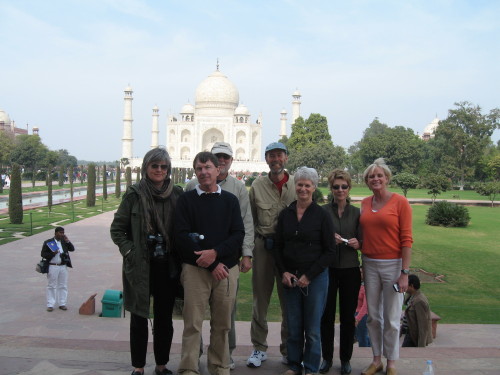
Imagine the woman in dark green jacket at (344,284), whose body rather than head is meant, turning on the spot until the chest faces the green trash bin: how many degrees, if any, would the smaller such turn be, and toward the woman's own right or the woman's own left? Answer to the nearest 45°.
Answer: approximately 135° to the woman's own right

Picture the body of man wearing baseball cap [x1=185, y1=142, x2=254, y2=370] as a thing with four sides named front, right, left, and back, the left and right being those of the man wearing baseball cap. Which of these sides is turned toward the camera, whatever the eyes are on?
front

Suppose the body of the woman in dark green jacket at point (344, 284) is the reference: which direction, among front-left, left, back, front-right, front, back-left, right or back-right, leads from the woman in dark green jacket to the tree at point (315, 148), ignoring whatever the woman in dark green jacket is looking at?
back

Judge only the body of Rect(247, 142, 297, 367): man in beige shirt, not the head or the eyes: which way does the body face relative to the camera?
toward the camera

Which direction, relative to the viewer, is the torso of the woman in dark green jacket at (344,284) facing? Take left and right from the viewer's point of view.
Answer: facing the viewer

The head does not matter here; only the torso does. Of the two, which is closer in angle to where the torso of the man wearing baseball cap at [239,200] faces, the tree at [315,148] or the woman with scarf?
the woman with scarf

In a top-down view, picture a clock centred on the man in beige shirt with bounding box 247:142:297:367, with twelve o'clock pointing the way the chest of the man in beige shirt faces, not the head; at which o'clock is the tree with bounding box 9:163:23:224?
The tree is roughly at 5 o'clock from the man in beige shirt.

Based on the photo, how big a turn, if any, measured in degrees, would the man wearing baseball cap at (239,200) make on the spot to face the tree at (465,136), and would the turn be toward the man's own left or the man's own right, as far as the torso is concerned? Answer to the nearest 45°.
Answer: approximately 135° to the man's own left

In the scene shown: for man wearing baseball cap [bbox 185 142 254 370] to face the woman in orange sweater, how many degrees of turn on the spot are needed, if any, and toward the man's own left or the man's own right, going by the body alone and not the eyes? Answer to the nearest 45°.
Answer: approximately 90° to the man's own left

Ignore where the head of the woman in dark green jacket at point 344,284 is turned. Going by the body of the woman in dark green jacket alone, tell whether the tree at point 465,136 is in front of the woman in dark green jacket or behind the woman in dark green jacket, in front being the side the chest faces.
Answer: behind

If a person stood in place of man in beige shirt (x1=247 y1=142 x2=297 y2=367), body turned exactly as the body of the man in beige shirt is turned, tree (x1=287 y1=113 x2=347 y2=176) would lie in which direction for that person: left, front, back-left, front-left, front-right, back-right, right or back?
back
